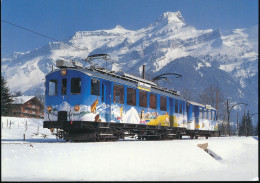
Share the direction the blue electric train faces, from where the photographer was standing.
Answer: facing the viewer and to the left of the viewer
